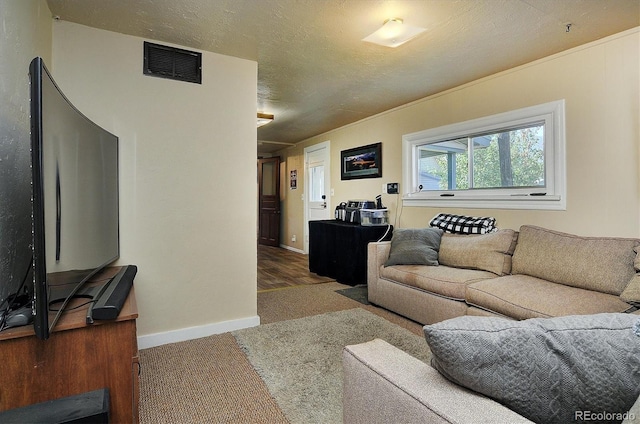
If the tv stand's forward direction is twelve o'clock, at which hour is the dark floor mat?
The dark floor mat is roughly at 11 o'clock from the tv stand.

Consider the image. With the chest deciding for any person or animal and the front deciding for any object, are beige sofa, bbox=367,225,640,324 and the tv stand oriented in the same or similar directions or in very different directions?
very different directions

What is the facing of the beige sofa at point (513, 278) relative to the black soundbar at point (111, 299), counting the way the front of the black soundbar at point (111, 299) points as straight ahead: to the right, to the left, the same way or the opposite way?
the opposite way

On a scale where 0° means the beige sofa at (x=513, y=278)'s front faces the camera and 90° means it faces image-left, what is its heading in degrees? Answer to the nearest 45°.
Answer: approximately 45°

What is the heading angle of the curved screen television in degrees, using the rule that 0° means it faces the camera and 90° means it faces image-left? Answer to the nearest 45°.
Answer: approximately 270°

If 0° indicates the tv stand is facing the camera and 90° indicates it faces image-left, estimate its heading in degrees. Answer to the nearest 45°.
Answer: approximately 270°

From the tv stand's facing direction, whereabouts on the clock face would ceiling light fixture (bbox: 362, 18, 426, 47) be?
The ceiling light fixture is roughly at 12 o'clock from the tv stand.

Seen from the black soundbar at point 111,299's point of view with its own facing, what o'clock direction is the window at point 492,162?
The window is roughly at 12 o'clock from the black soundbar.

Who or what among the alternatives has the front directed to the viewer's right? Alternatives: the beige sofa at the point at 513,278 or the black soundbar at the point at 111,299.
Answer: the black soundbar

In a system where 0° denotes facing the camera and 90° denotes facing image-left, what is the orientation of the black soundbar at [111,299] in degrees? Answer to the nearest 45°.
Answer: approximately 270°

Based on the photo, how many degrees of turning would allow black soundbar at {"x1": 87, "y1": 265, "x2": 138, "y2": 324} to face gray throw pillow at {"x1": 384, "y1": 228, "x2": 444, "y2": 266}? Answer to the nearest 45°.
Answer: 0° — it already faces it
